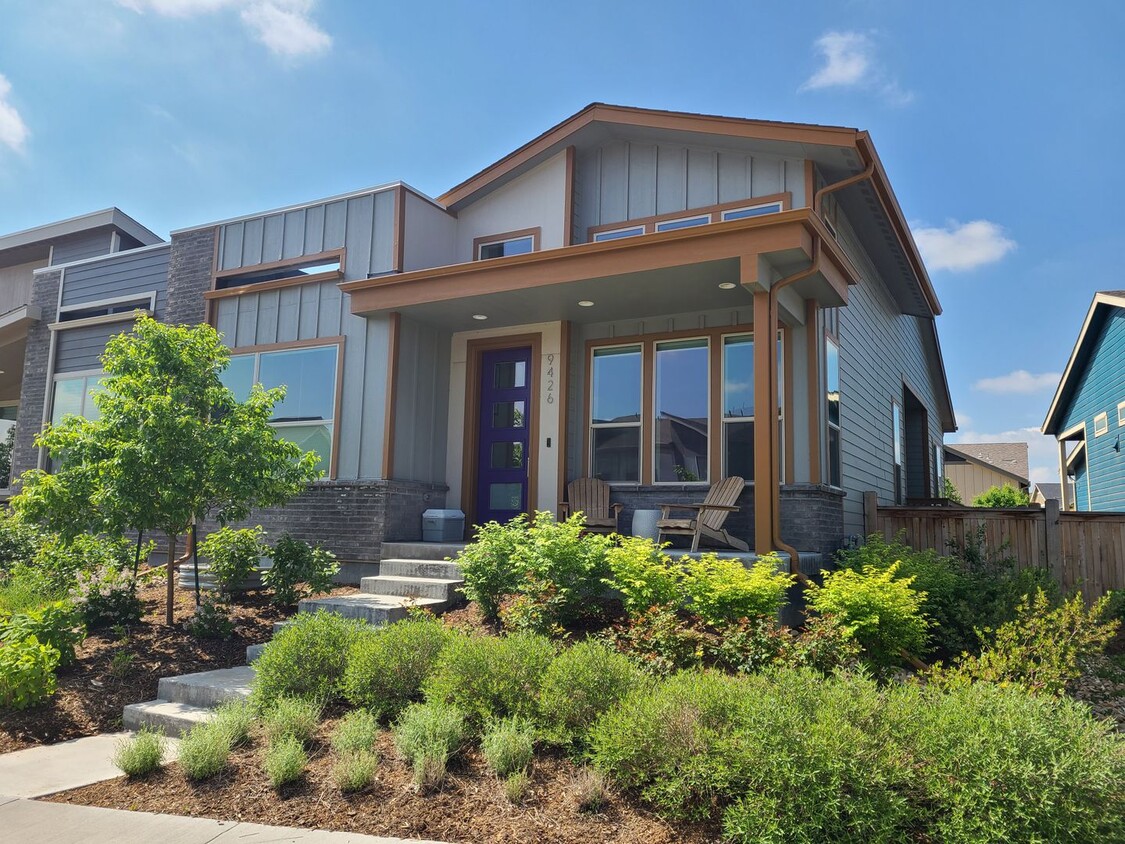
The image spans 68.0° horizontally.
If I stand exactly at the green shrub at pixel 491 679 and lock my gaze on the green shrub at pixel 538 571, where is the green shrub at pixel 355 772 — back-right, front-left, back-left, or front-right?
back-left

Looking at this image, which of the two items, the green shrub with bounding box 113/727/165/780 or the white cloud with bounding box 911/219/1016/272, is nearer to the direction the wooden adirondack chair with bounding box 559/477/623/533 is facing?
the green shrub

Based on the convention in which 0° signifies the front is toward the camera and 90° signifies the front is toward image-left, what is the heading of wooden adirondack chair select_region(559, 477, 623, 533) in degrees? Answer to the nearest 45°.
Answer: approximately 0°

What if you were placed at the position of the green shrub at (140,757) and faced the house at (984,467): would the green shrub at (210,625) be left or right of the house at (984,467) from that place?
left

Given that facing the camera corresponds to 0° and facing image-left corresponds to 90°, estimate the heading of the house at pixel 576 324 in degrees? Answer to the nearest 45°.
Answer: approximately 45°

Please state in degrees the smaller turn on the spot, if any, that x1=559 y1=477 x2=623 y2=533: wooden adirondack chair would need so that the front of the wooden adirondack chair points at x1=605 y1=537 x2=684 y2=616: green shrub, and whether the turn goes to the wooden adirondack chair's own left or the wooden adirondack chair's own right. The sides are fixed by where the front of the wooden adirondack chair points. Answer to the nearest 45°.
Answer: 0° — it already faces it

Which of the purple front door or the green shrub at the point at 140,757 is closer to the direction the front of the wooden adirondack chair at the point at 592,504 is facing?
the green shrub

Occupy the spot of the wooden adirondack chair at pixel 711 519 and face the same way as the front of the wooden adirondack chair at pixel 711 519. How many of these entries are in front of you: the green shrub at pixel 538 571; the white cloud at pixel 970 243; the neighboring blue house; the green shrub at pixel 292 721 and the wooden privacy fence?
2

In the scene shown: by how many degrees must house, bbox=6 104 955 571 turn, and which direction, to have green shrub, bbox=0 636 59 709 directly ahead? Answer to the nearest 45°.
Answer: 0° — it already faces it

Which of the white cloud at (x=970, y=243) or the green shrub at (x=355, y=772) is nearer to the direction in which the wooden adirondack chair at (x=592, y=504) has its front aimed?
the green shrub
